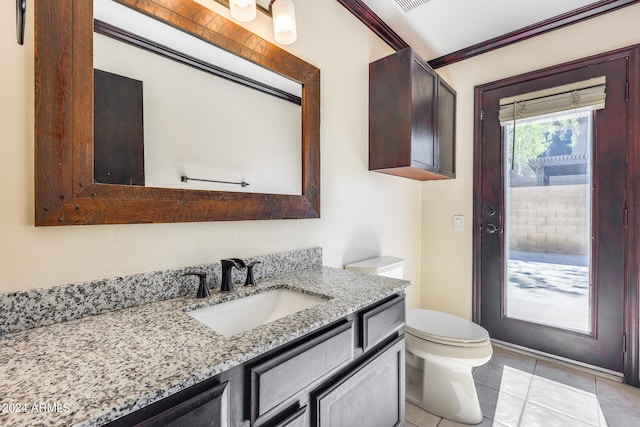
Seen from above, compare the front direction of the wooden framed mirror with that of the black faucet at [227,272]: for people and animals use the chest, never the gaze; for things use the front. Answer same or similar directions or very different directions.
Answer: same or similar directions

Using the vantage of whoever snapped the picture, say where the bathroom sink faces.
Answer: facing the viewer and to the right of the viewer

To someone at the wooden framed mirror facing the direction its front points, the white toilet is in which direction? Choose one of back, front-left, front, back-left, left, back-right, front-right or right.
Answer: front-left

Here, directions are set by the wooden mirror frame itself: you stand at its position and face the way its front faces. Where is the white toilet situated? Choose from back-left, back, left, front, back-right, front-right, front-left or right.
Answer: front-left

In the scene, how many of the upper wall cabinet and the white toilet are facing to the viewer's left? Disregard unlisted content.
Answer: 0

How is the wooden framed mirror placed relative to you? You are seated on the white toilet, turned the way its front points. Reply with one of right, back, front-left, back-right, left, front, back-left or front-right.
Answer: right

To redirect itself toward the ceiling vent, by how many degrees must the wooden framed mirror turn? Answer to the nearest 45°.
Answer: approximately 45° to its left

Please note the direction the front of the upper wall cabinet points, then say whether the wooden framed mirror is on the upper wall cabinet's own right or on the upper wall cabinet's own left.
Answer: on the upper wall cabinet's own right

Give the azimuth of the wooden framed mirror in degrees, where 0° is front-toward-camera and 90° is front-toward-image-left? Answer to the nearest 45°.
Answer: approximately 315°

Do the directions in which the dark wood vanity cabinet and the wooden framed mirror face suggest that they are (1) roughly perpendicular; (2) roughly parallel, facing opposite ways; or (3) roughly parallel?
roughly parallel
